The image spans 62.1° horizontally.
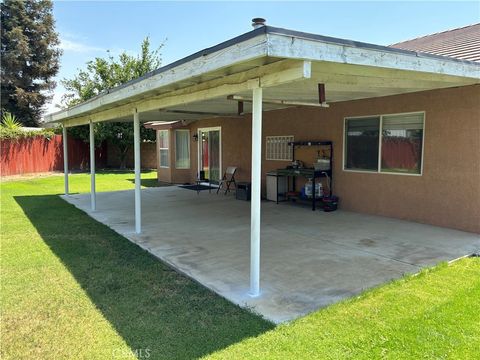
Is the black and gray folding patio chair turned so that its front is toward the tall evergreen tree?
no

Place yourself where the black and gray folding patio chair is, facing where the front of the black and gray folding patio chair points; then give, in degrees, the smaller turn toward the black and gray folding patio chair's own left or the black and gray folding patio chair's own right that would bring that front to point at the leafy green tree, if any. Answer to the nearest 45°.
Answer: approximately 90° to the black and gray folding patio chair's own right

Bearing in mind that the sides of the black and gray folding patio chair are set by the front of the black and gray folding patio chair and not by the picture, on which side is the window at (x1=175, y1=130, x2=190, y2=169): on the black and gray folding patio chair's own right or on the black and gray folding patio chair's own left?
on the black and gray folding patio chair's own right

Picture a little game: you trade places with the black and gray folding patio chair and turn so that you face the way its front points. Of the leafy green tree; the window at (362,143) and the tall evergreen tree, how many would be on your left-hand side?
1

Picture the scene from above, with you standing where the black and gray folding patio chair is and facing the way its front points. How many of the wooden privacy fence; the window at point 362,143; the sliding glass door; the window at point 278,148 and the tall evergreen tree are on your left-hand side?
2

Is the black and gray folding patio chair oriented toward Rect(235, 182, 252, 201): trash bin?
no

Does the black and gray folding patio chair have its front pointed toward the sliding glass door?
no

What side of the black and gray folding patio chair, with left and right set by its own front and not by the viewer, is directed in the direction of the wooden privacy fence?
right

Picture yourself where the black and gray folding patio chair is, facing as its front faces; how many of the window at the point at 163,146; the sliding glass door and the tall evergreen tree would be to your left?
0

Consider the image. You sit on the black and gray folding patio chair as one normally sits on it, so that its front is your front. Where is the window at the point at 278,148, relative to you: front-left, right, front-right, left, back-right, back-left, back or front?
left

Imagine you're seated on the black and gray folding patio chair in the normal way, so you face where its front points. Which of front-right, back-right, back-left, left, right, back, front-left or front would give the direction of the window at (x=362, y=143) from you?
left
